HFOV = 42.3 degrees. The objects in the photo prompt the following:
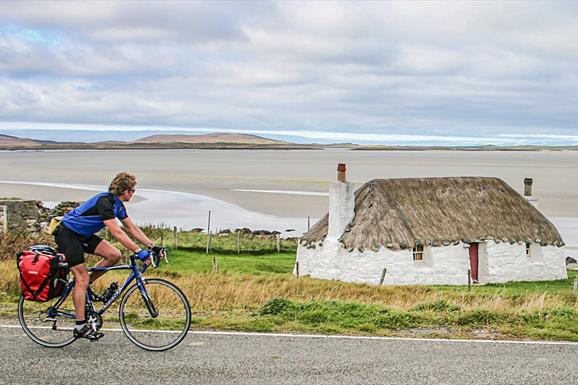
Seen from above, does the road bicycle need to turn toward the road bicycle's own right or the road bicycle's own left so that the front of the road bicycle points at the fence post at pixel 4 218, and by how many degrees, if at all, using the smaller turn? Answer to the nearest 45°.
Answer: approximately 90° to the road bicycle's own left

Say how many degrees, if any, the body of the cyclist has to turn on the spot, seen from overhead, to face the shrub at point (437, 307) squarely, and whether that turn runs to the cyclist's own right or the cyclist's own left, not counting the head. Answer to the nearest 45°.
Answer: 0° — they already face it

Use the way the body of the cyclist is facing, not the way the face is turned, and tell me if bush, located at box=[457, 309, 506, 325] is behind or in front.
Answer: in front

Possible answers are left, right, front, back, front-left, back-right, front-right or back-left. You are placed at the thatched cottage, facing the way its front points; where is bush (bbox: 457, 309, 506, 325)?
front-right

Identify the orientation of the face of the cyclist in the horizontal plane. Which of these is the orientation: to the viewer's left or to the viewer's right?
to the viewer's right

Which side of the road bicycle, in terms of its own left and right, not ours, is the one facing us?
right

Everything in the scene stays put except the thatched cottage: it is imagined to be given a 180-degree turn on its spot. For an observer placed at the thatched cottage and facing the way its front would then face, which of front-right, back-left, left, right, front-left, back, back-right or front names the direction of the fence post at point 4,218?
front-left

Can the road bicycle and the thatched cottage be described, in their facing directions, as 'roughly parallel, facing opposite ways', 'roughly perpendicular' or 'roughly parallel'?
roughly perpendicular

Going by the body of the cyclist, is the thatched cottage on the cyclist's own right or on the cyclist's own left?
on the cyclist's own left

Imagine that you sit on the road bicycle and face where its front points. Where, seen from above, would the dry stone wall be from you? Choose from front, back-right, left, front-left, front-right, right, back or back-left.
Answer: left

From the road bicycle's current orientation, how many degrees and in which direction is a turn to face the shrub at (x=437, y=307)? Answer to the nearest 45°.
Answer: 0° — it already faces it

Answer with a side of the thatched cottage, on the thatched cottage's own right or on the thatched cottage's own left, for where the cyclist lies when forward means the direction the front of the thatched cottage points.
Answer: on the thatched cottage's own right

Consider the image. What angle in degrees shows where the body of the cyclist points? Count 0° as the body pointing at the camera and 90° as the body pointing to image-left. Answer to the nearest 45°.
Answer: approximately 270°
